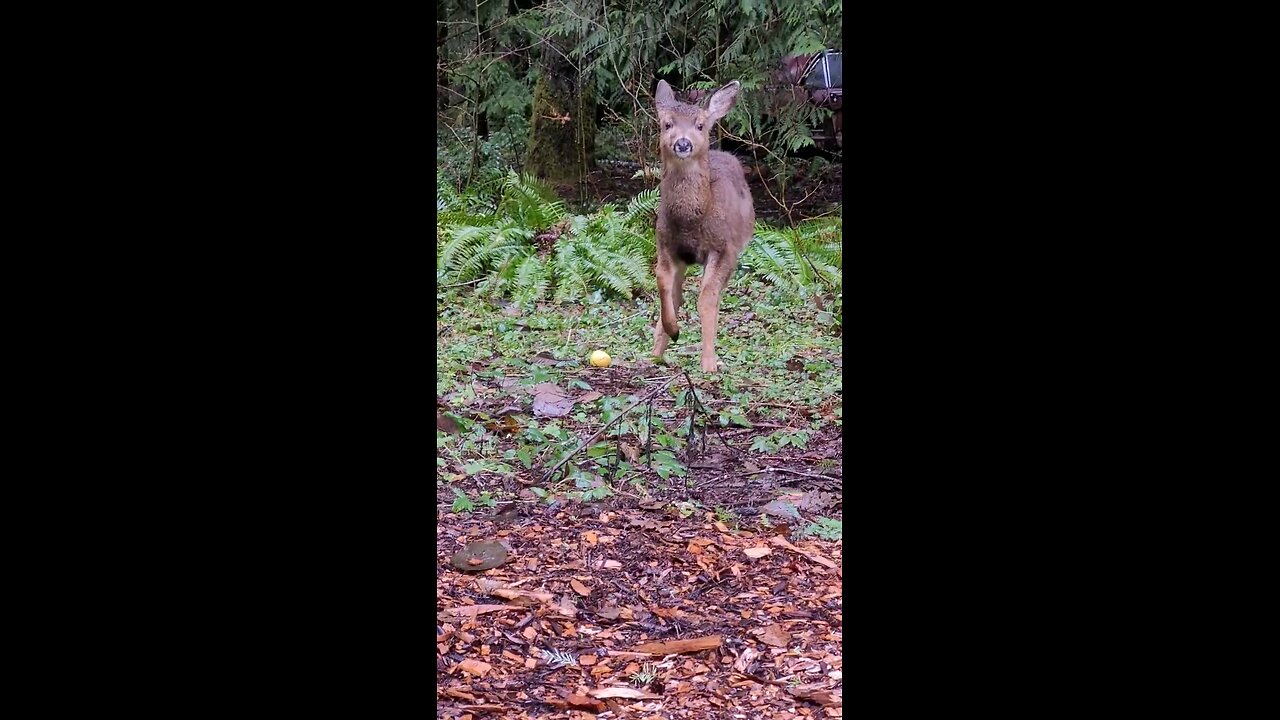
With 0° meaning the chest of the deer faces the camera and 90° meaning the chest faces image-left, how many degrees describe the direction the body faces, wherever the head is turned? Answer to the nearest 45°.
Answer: approximately 0°

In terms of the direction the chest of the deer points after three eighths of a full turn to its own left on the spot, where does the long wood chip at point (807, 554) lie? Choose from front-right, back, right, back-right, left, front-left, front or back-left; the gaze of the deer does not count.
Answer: back-right

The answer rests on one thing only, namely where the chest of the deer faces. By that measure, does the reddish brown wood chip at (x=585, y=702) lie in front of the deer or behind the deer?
in front

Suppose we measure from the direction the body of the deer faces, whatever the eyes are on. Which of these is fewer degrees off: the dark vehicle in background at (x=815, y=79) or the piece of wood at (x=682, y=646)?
the piece of wood

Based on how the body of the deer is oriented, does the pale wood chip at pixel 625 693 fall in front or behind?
in front

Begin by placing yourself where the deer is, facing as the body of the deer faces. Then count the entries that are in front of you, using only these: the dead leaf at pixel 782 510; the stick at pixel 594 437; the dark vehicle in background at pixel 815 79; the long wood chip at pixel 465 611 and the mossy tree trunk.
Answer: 3

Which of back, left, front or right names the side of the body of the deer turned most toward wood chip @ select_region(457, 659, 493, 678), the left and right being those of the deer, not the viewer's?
front

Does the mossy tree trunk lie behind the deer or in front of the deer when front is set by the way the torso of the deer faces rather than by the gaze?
behind

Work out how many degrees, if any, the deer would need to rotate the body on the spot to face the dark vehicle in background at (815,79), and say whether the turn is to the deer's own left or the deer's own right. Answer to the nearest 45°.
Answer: approximately 180°

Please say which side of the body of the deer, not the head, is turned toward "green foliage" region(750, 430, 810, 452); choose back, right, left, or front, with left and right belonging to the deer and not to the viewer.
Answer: front
